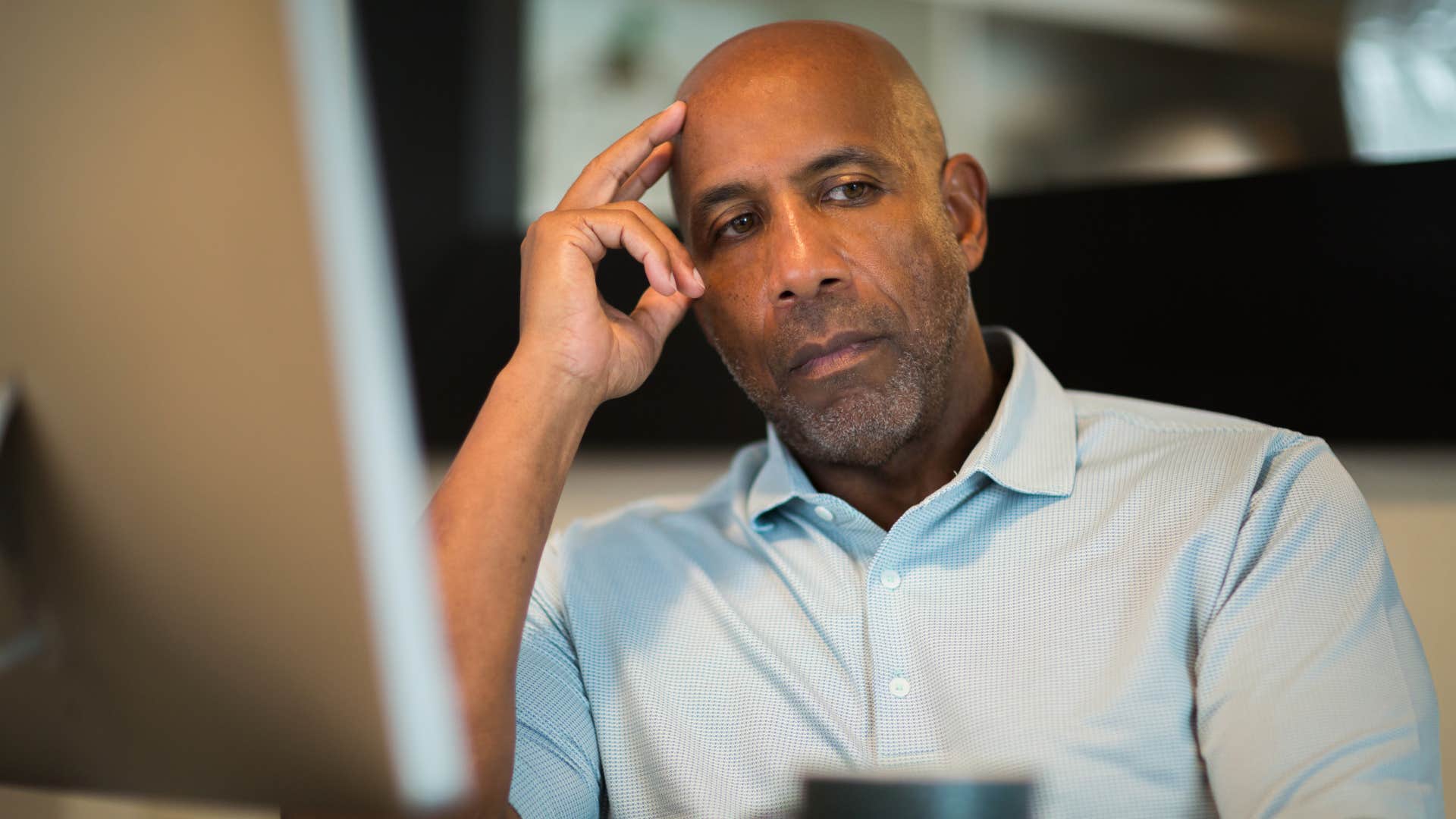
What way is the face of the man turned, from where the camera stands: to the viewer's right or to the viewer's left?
to the viewer's left

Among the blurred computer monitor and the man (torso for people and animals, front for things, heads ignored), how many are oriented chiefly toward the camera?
1

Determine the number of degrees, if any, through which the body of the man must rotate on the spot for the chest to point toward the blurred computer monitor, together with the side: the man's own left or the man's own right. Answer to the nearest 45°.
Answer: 0° — they already face it

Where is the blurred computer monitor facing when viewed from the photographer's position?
facing away from the viewer and to the right of the viewer

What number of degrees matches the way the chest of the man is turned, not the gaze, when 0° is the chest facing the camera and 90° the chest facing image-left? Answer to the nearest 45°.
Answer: approximately 0°

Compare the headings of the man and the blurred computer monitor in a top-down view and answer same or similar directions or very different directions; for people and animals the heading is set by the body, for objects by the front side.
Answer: very different directions
